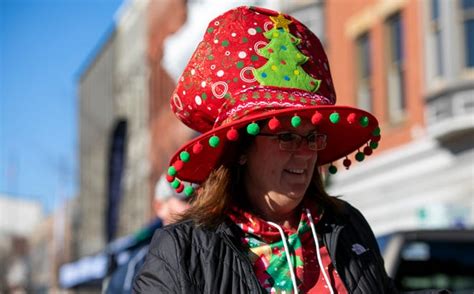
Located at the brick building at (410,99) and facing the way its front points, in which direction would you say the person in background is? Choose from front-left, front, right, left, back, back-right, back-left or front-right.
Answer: front-left

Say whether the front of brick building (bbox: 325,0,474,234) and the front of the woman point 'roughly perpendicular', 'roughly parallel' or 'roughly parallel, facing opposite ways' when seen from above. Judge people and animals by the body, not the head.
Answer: roughly perpendicular

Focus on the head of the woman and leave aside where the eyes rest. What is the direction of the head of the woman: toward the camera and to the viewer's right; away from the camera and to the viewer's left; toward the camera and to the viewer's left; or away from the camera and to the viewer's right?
toward the camera and to the viewer's right

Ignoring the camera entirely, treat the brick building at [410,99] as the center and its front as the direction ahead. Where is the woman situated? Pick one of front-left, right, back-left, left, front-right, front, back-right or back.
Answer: front-left

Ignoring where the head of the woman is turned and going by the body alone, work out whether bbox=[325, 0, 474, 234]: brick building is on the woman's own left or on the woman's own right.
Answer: on the woman's own left
